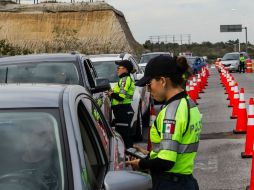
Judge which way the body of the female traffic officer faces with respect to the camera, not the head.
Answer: to the viewer's left

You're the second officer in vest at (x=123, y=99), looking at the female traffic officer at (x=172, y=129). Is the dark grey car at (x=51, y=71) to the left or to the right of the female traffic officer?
right

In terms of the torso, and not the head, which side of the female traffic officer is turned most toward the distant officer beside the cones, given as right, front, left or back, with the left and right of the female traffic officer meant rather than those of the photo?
right

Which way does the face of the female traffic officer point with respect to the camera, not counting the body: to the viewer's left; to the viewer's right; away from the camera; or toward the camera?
to the viewer's left

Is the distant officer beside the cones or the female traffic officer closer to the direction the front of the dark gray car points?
the female traffic officer

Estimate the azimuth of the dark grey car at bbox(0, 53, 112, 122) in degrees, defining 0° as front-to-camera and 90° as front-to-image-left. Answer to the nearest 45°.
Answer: approximately 45°
